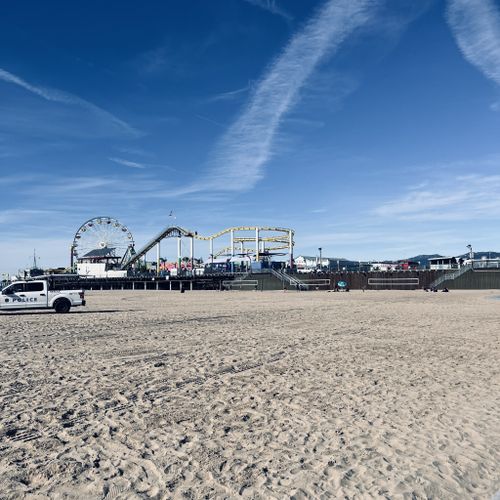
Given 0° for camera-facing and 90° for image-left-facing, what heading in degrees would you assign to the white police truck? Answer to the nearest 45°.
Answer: approximately 90°
